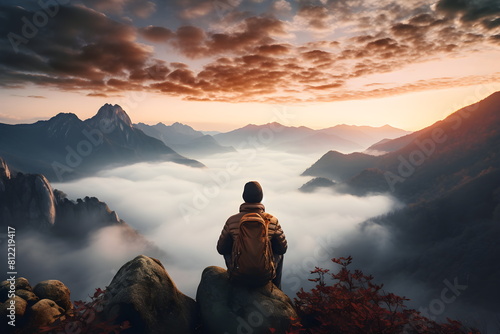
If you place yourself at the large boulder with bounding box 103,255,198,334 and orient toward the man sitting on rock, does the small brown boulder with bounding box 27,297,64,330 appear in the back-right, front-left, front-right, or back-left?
back-left

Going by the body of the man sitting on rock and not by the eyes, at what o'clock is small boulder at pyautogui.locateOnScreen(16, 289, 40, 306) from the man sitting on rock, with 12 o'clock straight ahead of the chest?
The small boulder is roughly at 9 o'clock from the man sitting on rock.

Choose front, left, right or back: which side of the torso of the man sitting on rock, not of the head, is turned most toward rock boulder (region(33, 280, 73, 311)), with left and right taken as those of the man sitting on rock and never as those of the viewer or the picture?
left

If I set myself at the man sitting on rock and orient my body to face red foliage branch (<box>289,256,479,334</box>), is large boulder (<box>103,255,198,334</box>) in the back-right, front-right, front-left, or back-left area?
back-right

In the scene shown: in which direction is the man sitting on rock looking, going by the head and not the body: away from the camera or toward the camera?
away from the camera

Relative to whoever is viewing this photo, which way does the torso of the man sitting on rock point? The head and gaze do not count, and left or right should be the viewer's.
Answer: facing away from the viewer

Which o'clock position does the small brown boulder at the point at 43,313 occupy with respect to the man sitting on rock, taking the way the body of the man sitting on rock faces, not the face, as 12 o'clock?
The small brown boulder is roughly at 9 o'clock from the man sitting on rock.
